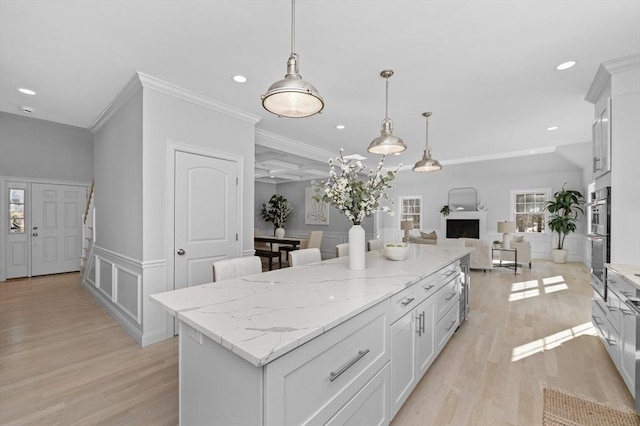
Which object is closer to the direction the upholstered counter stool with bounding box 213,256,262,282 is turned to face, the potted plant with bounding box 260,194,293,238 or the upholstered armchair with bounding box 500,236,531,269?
the upholstered armchair

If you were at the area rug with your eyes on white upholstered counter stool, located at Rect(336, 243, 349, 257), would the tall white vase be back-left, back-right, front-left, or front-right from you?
front-left

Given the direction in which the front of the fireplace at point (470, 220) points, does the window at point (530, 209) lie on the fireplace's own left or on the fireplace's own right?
on the fireplace's own left

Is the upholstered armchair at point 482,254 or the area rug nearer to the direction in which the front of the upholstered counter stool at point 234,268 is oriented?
the area rug

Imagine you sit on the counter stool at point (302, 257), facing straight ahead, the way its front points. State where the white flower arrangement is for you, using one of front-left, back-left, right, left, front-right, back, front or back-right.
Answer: front

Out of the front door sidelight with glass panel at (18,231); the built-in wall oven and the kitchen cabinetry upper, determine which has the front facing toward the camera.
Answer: the front door sidelight with glass panel

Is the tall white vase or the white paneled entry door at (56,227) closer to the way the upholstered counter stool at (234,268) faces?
the tall white vase

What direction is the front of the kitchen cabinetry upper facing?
to the viewer's left

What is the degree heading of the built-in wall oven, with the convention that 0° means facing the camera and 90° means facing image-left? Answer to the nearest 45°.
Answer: approximately 90°

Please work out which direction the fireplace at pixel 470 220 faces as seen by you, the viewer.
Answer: facing the viewer

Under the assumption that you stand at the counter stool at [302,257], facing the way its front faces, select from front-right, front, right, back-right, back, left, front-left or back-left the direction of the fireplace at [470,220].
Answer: left

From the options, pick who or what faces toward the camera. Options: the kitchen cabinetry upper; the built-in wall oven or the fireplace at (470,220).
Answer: the fireplace

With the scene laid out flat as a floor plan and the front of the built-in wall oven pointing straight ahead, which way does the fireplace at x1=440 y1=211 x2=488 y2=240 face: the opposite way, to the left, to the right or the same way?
to the left

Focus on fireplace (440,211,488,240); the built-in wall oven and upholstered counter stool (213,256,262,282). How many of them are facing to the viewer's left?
1

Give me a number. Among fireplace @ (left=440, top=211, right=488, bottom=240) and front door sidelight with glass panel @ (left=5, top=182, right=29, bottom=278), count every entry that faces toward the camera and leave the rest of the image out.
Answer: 2

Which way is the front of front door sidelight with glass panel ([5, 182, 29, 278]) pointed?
toward the camera

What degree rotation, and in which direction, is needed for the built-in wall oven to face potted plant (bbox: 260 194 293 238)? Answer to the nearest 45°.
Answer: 0° — it already faces it

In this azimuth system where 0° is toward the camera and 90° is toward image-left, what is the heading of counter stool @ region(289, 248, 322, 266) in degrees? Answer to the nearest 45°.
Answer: approximately 315°

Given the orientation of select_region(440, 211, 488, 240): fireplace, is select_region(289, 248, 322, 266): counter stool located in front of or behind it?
in front
